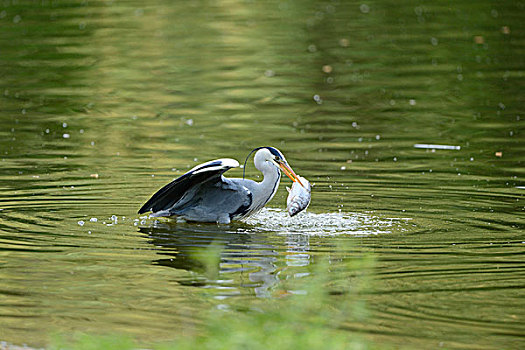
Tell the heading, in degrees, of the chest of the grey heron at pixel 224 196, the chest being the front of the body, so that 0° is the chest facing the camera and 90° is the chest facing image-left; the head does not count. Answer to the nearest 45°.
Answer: approximately 270°

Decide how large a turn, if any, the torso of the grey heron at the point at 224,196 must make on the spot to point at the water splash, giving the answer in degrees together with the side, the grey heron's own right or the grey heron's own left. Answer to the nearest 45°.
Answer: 0° — it already faces it
